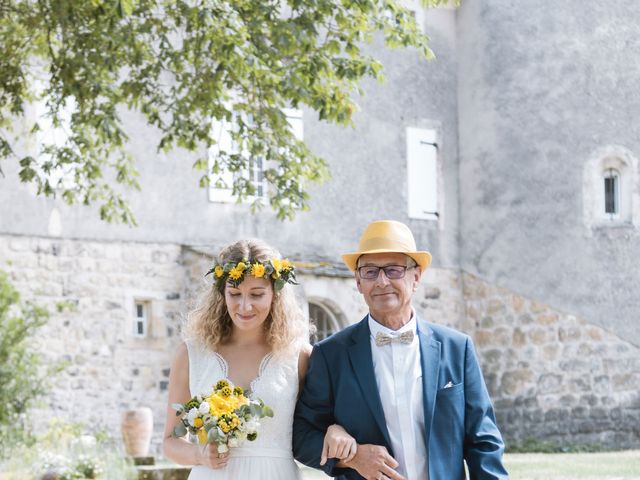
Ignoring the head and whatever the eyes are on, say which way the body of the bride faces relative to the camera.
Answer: toward the camera

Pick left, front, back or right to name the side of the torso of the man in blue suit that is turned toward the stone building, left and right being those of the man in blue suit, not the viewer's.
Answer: back

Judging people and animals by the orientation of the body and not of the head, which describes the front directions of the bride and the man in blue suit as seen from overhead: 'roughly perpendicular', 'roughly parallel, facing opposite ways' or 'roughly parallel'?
roughly parallel

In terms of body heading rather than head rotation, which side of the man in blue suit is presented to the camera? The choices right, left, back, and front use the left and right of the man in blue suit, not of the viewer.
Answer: front

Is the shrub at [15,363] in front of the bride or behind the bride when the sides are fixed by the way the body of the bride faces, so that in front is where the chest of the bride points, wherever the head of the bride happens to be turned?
behind

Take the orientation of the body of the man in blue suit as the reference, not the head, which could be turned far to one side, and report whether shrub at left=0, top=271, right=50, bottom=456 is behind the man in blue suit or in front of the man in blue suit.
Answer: behind

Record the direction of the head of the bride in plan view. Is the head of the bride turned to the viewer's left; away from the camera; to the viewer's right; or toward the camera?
toward the camera

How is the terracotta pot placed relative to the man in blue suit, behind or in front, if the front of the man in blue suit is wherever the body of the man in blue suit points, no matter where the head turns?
behind

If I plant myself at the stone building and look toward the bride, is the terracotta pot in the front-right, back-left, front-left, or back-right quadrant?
front-right

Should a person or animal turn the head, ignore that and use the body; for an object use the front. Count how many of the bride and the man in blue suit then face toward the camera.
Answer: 2
